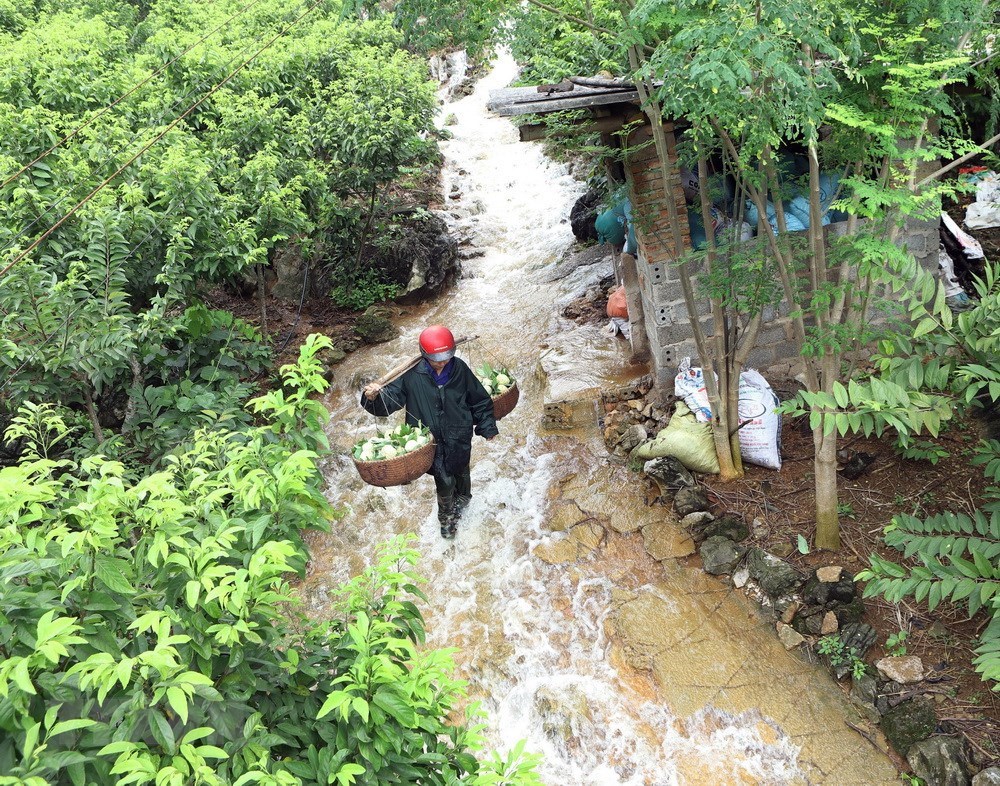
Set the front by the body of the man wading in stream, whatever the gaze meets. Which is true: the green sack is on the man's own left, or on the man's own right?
on the man's own left

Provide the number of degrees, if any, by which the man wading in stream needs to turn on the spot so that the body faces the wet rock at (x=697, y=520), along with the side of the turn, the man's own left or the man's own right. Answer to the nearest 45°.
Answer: approximately 45° to the man's own left

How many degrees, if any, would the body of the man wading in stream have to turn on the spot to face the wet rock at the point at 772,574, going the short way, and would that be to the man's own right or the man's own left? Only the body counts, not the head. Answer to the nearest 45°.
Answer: approximately 45° to the man's own left

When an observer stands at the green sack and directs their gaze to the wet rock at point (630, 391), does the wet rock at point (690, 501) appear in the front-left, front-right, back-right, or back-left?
back-left

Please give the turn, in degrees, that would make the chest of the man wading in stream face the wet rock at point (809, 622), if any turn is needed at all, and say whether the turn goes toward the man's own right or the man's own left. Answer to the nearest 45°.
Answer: approximately 45° to the man's own left

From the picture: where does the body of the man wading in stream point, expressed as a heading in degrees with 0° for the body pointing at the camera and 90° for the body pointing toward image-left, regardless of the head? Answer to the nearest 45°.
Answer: approximately 0°

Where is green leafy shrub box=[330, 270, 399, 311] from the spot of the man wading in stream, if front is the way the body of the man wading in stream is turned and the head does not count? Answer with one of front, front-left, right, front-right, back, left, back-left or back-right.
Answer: back

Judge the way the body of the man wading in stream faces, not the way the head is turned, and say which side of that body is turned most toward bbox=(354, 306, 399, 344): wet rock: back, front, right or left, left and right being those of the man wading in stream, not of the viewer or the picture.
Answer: back
